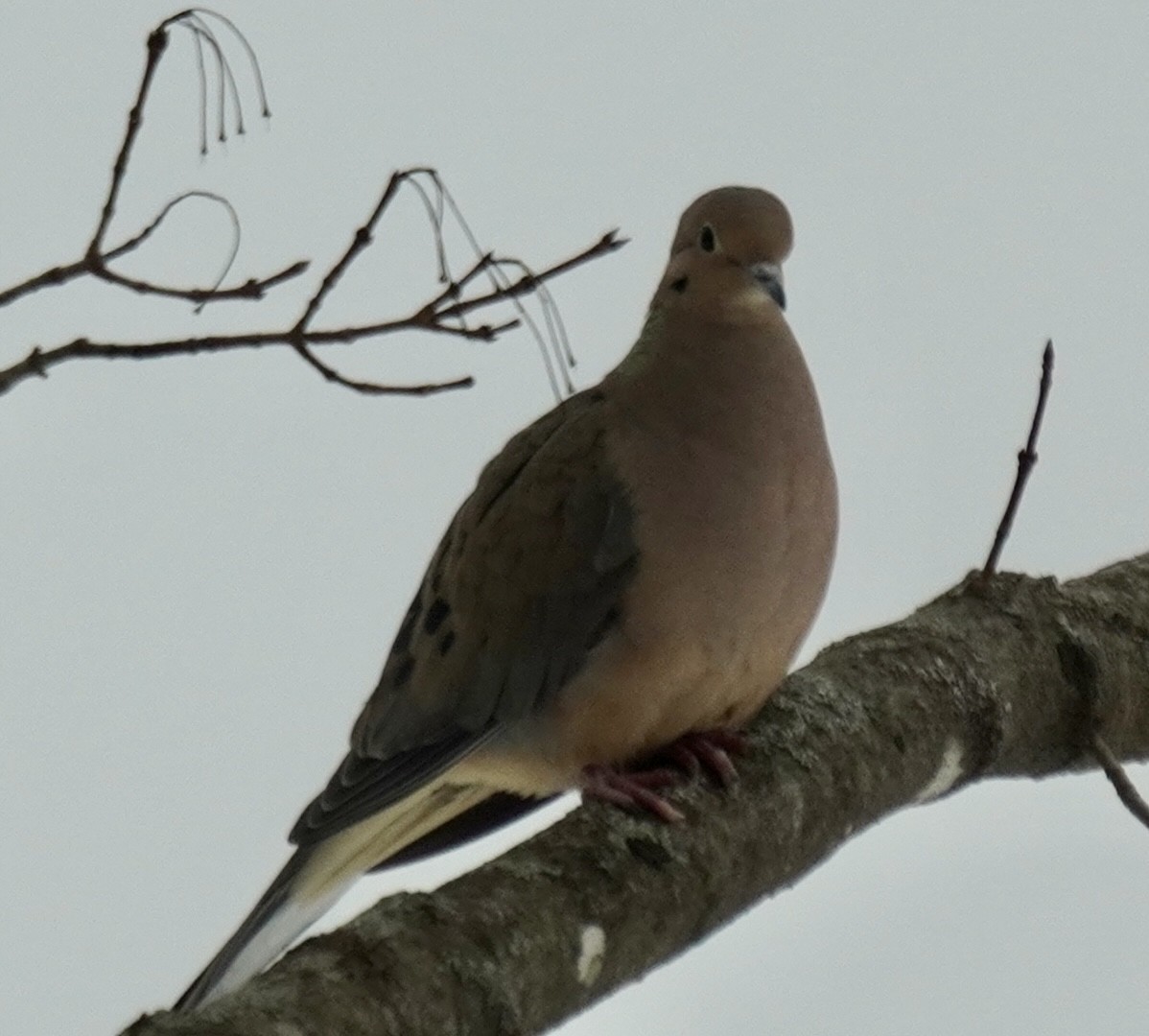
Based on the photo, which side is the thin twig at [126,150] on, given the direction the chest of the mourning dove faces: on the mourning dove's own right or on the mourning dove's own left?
on the mourning dove's own right

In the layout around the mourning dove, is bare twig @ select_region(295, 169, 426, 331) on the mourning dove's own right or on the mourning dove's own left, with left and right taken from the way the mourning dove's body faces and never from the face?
on the mourning dove's own right

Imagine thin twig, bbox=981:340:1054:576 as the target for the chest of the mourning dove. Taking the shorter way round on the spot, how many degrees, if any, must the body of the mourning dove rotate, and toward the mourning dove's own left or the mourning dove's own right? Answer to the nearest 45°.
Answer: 0° — it already faces it

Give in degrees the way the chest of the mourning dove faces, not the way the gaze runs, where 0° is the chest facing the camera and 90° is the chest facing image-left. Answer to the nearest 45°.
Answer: approximately 315°

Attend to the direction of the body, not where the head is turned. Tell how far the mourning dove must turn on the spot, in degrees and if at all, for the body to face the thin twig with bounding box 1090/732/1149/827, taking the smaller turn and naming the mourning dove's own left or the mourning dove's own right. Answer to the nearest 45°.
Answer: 0° — it already faces it
